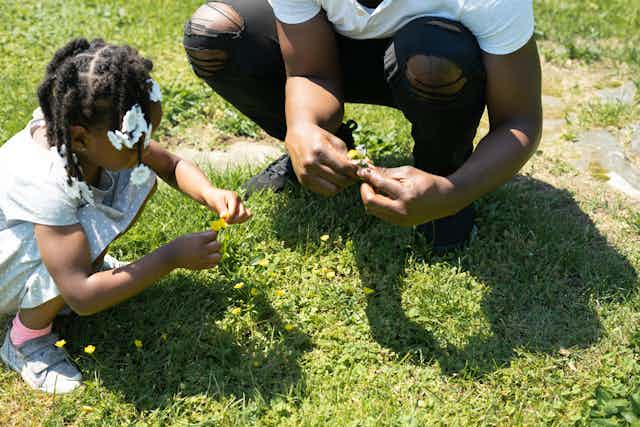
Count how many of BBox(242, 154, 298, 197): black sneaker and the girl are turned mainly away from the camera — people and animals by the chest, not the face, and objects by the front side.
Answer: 0

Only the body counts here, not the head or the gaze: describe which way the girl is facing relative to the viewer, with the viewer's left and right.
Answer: facing the viewer and to the right of the viewer

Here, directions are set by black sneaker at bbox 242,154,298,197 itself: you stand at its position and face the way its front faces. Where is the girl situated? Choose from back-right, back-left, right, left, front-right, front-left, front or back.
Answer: front
